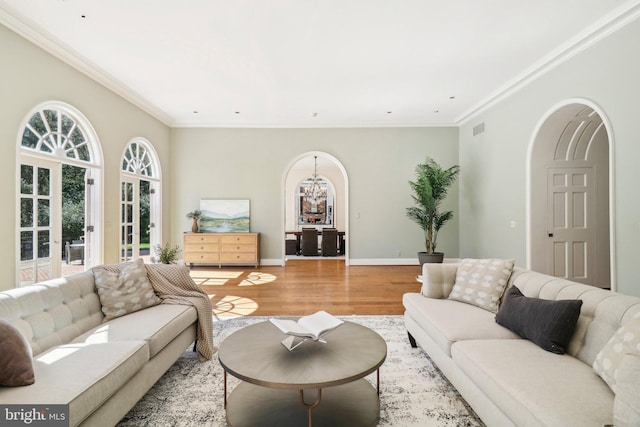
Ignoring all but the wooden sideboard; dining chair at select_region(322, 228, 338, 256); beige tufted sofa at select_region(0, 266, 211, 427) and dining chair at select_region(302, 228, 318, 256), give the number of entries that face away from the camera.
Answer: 2

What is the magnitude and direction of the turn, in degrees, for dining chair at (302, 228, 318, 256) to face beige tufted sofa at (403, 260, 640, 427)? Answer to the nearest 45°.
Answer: approximately 180°

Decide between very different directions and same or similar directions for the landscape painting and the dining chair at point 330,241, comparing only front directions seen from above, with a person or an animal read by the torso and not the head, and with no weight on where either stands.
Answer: very different directions

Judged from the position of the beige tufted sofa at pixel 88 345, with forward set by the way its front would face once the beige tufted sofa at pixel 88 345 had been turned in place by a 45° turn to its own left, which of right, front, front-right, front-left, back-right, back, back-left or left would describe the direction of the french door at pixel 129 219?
left

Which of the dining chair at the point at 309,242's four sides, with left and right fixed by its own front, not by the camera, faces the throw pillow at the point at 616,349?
back

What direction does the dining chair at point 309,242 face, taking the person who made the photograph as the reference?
facing away from the viewer

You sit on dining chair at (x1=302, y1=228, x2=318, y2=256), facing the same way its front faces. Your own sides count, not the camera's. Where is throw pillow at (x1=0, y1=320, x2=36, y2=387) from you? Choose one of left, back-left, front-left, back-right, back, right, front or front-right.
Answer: back

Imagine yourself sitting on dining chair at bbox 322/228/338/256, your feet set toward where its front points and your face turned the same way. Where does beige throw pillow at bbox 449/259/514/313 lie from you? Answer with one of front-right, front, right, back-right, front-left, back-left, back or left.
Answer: back

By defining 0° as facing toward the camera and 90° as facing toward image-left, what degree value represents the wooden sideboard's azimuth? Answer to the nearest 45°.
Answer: approximately 0°

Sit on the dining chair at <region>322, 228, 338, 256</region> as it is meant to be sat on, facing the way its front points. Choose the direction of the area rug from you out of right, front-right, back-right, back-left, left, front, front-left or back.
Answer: back

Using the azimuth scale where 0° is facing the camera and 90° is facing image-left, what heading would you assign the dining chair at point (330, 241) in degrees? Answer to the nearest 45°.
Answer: approximately 180°

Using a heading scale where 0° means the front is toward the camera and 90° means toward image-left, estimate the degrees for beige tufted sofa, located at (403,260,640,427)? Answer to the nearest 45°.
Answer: approximately 45°

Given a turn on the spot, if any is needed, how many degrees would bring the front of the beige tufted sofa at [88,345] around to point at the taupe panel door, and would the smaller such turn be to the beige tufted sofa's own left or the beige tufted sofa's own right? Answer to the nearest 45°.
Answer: approximately 45° to the beige tufted sofa's own left

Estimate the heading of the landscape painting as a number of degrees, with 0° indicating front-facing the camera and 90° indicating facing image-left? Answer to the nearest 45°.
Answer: approximately 0°

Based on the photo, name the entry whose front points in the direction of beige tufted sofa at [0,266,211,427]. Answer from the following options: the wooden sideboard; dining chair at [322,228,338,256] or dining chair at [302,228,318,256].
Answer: the wooden sideboard

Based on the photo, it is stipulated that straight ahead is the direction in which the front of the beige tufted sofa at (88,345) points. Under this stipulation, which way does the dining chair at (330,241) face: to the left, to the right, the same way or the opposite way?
to the left

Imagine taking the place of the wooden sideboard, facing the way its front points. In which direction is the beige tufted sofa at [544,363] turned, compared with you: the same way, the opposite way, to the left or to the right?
to the right

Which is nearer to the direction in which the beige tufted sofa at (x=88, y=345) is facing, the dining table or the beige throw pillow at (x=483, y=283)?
the beige throw pillow
